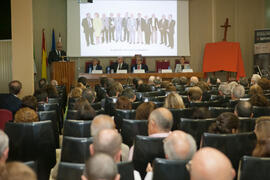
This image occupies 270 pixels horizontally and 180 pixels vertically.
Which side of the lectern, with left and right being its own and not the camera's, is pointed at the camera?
front

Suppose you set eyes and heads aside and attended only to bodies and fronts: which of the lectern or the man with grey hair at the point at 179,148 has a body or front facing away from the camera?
the man with grey hair

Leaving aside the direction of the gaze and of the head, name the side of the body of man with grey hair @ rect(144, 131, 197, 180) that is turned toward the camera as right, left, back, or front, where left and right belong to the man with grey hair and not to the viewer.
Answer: back

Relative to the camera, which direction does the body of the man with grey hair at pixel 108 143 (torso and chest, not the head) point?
away from the camera

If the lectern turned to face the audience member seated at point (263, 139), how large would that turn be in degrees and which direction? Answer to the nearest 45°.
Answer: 0° — it already faces them

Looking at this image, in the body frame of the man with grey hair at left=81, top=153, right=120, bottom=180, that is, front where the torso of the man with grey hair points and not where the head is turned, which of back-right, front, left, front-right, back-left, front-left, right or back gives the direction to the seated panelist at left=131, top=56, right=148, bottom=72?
front

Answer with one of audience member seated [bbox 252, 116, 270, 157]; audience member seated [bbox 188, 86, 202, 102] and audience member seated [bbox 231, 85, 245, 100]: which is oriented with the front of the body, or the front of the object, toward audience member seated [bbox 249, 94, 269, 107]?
audience member seated [bbox 252, 116, 270, 157]

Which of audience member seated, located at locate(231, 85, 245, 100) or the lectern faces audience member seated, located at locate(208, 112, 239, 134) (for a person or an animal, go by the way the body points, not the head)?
the lectern

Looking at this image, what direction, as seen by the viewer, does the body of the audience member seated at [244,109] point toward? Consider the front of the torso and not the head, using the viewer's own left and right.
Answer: facing away from the viewer

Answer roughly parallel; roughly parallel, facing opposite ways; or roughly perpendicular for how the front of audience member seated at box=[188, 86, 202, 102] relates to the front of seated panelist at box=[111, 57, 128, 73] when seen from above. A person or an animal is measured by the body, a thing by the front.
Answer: roughly parallel, facing opposite ways

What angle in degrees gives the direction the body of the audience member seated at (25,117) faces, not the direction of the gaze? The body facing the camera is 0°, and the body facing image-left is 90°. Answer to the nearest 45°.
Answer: approximately 180°

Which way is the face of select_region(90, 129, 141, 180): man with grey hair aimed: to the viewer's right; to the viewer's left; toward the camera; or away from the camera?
away from the camera

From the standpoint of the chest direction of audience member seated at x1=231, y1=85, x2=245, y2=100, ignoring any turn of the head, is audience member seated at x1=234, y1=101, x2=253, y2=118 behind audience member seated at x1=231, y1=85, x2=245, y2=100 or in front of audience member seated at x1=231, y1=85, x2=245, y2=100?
behind

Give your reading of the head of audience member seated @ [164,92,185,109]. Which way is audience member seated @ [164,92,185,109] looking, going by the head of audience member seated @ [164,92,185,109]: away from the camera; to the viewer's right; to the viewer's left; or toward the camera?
away from the camera

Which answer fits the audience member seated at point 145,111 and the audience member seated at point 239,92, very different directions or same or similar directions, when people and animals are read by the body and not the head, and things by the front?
same or similar directions

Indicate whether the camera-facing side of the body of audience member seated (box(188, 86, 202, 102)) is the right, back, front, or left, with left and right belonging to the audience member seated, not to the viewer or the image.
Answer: back

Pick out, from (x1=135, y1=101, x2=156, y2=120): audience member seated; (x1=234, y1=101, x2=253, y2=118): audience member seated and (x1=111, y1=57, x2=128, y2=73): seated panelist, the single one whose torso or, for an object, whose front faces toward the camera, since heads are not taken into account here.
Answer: the seated panelist

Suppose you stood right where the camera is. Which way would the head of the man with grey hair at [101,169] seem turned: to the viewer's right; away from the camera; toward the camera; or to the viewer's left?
away from the camera

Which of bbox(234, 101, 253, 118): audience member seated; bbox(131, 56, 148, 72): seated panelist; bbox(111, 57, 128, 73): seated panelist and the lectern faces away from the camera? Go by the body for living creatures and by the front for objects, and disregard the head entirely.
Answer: the audience member seated

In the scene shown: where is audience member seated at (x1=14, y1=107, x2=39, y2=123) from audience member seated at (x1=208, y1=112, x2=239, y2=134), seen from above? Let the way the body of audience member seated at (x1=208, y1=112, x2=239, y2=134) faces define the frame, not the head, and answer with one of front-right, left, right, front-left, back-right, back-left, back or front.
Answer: left

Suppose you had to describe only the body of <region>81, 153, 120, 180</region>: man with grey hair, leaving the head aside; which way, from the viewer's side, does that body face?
away from the camera

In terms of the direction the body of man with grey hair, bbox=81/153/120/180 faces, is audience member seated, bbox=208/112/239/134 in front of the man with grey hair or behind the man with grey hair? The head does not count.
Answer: in front

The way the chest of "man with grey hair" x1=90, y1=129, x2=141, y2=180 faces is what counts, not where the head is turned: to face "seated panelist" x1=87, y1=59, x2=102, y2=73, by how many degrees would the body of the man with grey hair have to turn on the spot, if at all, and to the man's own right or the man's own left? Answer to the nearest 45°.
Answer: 0° — they already face them
